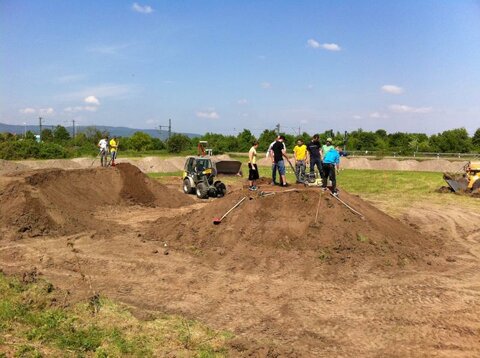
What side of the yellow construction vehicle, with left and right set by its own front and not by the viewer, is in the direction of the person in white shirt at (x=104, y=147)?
front

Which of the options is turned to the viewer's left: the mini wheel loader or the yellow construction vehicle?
the yellow construction vehicle

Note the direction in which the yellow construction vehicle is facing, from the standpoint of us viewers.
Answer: facing to the left of the viewer

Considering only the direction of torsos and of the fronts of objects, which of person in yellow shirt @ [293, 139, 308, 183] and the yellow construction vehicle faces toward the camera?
the person in yellow shirt

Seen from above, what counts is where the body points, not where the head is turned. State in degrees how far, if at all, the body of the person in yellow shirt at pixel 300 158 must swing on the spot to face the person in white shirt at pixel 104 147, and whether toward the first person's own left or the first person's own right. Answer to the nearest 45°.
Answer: approximately 135° to the first person's own right

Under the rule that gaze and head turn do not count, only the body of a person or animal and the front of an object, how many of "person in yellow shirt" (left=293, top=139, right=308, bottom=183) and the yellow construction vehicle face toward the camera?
1

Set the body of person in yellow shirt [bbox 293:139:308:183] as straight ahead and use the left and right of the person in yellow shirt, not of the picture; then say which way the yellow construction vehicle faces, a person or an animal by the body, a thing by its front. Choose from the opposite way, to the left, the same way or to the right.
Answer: to the right

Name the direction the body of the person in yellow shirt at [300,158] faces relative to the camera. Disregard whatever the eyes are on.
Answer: toward the camera

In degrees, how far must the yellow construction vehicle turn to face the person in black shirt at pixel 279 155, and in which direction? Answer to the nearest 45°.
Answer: approximately 45° to its left

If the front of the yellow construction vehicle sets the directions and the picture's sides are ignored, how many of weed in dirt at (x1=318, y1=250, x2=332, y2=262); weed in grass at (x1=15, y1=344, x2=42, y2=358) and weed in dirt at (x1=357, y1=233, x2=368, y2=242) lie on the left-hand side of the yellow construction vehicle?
3

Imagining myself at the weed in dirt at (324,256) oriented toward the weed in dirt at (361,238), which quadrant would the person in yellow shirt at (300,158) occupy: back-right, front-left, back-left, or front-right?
front-left
